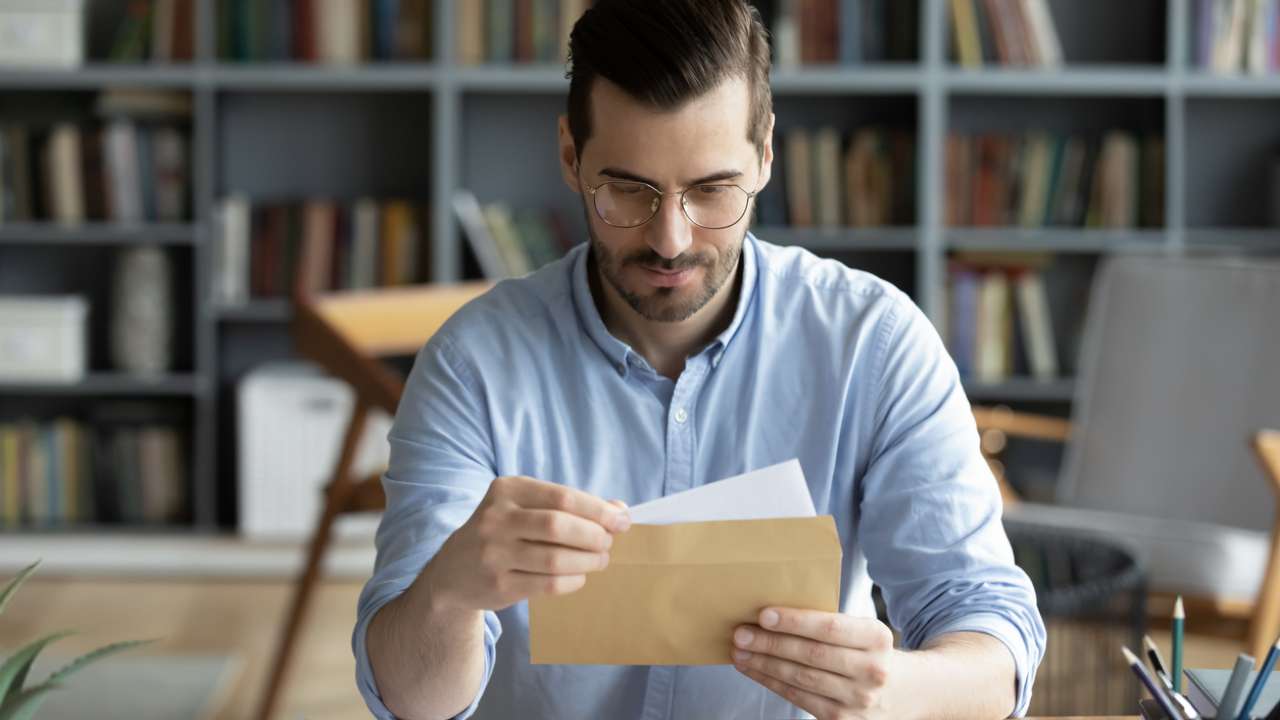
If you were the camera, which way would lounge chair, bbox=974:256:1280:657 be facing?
facing the viewer and to the left of the viewer

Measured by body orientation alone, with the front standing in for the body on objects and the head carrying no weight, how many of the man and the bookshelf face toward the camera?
2

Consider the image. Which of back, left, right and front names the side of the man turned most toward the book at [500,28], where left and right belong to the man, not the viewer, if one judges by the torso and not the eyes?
back

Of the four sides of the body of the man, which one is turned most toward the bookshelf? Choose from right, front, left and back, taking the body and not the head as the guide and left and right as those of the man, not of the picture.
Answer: back

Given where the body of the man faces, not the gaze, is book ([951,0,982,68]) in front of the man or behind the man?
behind

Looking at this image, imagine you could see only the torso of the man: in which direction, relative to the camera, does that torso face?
toward the camera

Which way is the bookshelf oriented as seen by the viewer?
toward the camera

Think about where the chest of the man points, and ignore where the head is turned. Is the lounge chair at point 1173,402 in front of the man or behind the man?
behind

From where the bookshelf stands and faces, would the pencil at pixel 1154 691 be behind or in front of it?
in front

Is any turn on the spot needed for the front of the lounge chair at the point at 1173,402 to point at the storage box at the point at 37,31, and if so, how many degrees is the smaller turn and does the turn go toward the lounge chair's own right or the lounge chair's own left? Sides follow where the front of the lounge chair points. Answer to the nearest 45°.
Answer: approximately 45° to the lounge chair's own right
